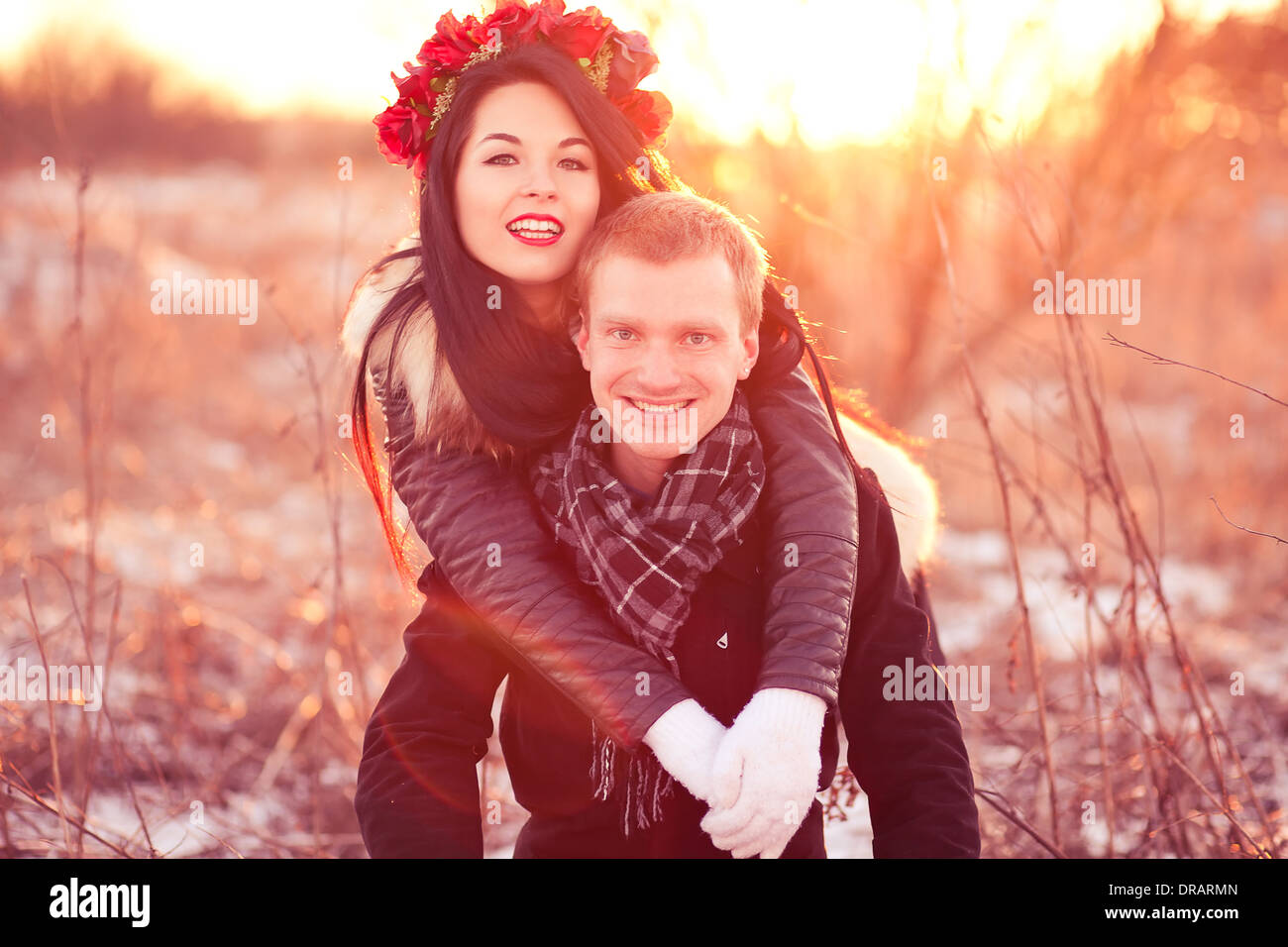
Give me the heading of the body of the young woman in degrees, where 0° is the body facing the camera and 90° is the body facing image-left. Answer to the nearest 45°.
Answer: approximately 0°

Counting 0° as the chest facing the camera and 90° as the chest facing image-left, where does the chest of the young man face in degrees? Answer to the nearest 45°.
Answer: approximately 0°
